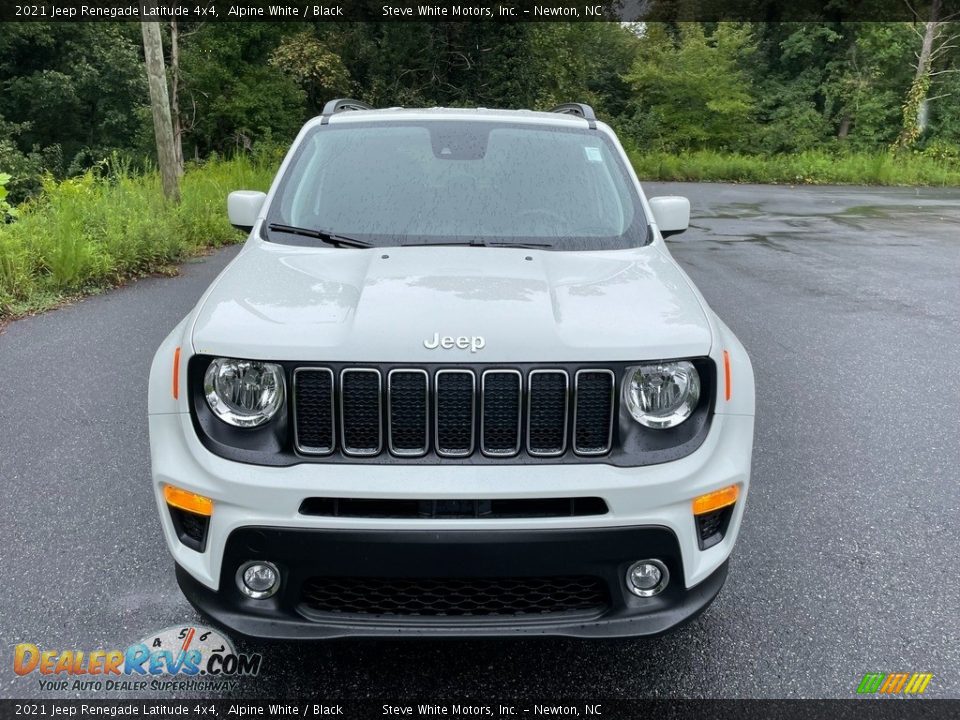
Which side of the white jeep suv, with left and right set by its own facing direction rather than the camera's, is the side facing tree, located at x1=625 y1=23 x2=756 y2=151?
back

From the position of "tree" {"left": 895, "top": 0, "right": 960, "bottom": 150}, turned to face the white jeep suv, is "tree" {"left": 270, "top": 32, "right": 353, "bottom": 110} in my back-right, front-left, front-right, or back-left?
front-right

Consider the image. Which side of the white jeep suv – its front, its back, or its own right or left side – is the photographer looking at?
front

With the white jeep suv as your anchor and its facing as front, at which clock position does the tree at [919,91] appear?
The tree is roughly at 7 o'clock from the white jeep suv.

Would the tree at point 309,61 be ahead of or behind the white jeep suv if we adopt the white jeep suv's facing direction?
behind
